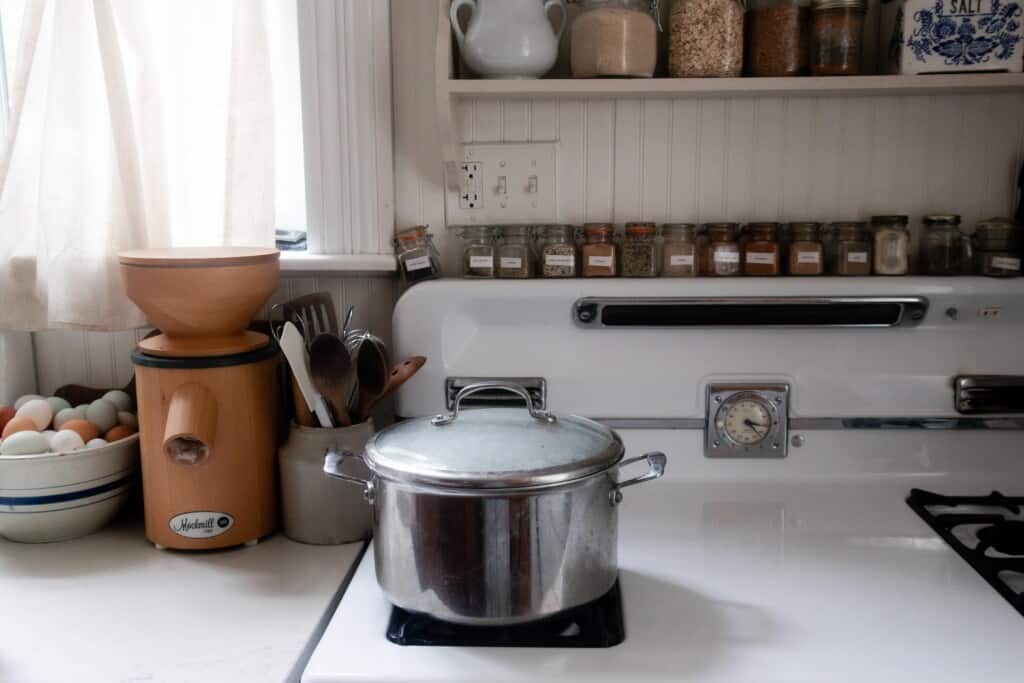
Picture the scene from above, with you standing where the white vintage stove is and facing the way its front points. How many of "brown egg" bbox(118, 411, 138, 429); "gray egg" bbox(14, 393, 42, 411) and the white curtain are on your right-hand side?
3

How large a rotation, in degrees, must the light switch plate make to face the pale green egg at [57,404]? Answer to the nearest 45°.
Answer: approximately 90° to its right

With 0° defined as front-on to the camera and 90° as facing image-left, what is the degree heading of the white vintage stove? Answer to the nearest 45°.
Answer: approximately 0°

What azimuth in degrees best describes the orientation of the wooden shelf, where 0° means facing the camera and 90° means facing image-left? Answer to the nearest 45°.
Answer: approximately 0°

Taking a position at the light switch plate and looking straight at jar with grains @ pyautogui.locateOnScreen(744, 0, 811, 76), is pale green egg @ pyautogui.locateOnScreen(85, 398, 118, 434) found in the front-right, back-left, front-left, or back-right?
back-right

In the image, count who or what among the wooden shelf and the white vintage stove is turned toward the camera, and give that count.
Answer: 2
